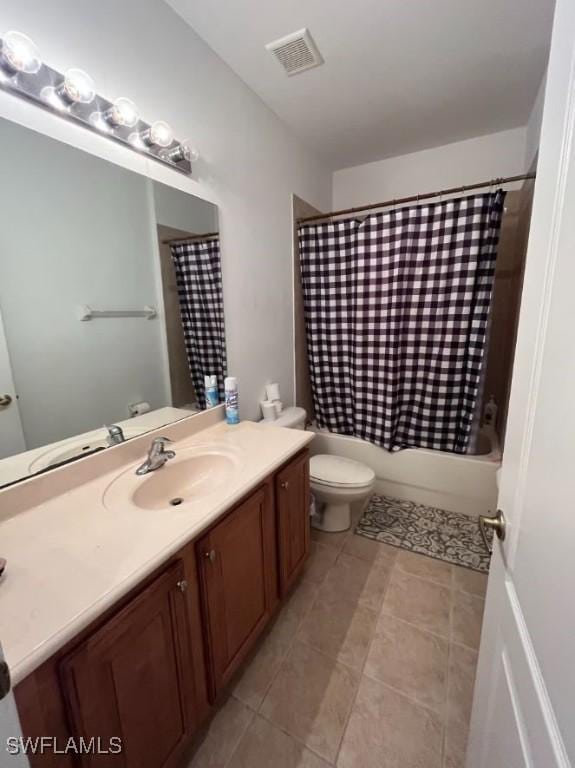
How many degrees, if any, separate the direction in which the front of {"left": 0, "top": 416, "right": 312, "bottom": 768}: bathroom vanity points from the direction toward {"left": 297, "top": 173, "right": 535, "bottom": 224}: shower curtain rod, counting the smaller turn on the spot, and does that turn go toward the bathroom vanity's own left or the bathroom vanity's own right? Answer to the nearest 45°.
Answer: approximately 45° to the bathroom vanity's own left

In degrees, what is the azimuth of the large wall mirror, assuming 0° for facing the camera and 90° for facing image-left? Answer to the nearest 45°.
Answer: approximately 315°

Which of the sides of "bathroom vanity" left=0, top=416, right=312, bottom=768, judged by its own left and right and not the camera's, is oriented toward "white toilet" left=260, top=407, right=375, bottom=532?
left

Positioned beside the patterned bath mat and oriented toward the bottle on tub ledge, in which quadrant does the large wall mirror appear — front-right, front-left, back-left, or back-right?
back-left

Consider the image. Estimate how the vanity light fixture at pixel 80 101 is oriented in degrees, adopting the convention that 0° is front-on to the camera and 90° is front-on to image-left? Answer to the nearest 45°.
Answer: approximately 315°

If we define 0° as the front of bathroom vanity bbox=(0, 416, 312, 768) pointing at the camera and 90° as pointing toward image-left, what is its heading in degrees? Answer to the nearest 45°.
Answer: approximately 315°
